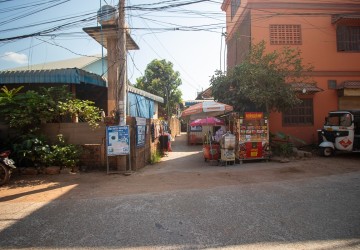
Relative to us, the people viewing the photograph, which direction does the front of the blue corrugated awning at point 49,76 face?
facing the viewer

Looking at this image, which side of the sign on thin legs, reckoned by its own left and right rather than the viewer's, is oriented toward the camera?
front

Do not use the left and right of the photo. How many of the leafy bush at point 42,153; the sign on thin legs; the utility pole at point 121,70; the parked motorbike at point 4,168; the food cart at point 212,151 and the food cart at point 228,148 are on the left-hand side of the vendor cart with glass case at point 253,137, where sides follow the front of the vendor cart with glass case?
0

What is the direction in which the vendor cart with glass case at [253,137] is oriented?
toward the camera

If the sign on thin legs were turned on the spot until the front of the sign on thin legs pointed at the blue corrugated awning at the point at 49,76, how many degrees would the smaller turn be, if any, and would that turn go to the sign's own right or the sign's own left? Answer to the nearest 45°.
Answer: approximately 135° to the sign's own right

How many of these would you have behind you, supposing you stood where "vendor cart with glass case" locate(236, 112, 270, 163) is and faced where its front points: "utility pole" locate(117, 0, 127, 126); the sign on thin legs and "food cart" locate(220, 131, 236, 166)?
0

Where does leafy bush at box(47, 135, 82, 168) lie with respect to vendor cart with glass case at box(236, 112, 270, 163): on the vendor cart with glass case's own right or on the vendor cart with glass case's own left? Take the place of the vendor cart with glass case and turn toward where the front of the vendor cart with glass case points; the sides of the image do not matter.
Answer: on the vendor cart with glass case's own right

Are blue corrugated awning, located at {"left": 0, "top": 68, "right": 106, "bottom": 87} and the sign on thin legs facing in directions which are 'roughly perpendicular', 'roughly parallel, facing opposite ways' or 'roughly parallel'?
roughly parallel

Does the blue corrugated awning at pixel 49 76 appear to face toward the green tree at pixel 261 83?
no

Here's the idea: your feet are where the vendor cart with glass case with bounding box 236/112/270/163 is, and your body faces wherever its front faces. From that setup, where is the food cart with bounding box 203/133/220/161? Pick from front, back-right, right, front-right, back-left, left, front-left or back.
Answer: right

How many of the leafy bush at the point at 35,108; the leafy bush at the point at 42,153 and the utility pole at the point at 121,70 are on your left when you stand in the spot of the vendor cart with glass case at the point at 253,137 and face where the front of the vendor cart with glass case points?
0

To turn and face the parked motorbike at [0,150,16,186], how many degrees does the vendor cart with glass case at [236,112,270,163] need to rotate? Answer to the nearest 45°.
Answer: approximately 45° to its right

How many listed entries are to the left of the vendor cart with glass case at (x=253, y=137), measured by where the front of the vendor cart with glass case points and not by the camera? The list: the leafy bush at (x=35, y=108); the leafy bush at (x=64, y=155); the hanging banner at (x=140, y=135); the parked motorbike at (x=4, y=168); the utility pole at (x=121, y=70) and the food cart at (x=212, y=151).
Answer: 0
